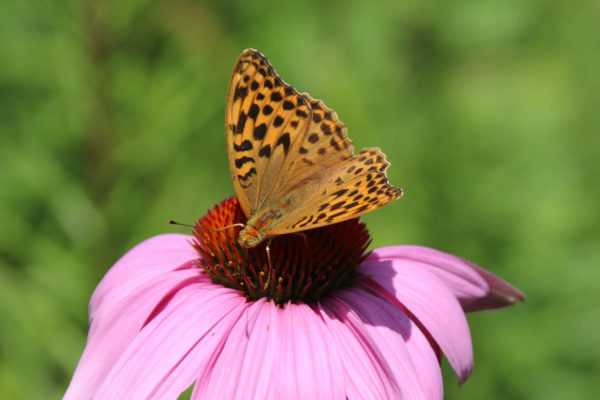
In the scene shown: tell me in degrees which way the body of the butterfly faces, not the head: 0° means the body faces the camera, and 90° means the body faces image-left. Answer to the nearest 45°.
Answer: approximately 45°
